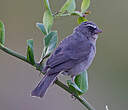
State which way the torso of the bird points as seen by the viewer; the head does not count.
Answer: to the viewer's right
